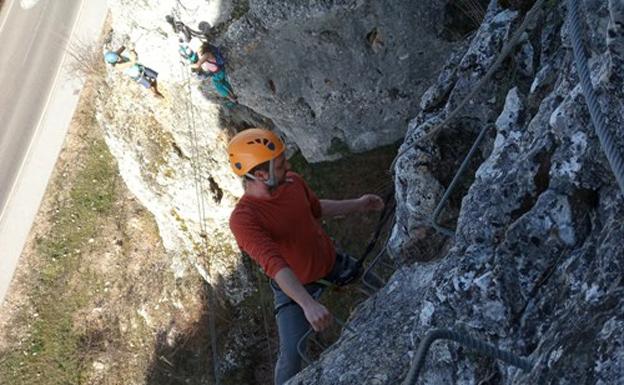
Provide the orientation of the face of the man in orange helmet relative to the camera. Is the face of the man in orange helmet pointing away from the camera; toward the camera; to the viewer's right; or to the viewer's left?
to the viewer's right

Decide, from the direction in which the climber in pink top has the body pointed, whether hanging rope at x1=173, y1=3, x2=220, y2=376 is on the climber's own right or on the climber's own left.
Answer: on the climber's own right
